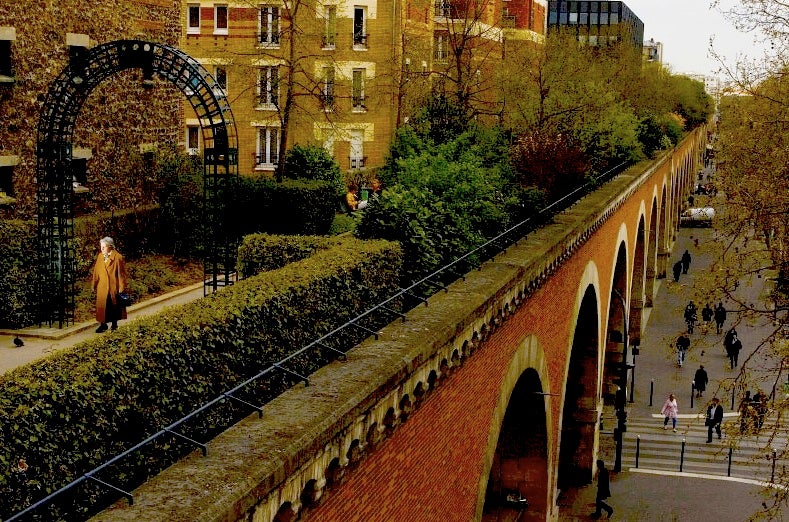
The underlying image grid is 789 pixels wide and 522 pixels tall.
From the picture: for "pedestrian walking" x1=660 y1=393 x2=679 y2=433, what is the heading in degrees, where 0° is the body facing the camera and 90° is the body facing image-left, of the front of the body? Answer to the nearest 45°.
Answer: approximately 0°

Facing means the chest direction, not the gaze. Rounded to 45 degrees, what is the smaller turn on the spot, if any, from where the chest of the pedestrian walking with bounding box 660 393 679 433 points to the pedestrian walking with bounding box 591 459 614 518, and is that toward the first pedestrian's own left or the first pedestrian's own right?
0° — they already face them

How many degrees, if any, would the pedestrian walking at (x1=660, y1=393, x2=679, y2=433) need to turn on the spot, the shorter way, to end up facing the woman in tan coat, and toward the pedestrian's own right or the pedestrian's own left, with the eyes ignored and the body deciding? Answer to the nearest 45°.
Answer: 0° — they already face them

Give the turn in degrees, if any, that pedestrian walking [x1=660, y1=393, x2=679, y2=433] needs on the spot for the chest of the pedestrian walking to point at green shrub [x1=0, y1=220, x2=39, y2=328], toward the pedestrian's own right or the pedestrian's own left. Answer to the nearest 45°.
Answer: approximately 45° to the pedestrian's own right

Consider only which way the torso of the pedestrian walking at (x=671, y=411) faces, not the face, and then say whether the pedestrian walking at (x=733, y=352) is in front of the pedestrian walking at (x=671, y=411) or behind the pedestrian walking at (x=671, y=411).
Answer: behind
